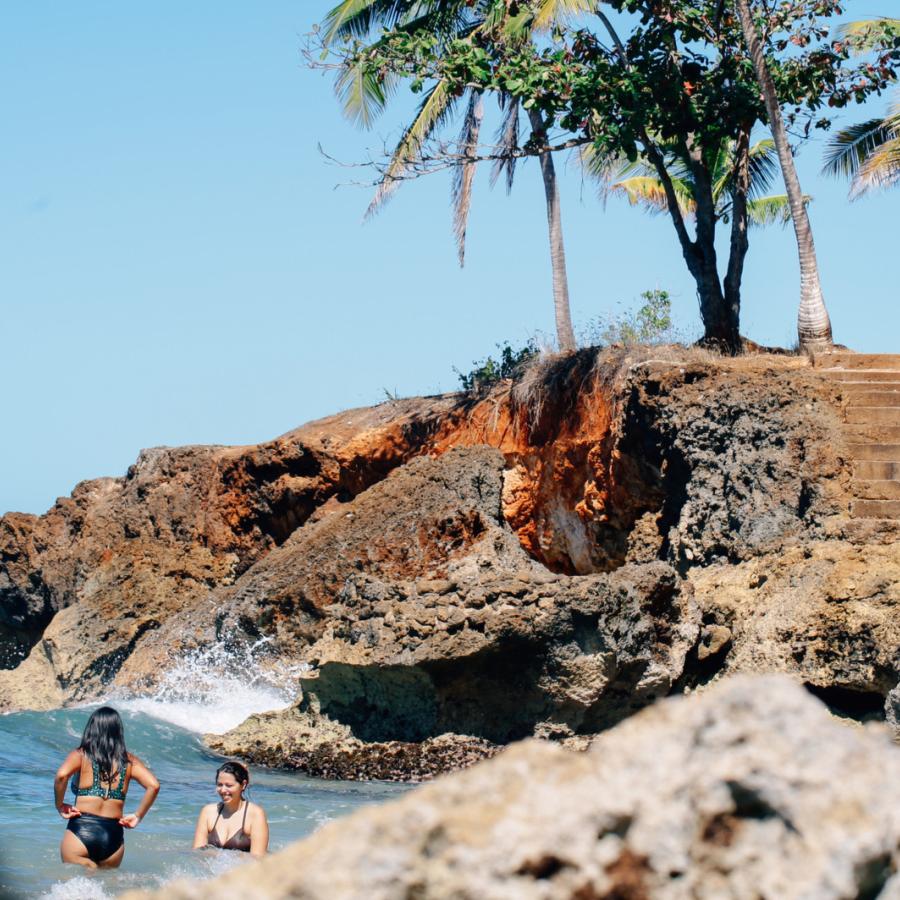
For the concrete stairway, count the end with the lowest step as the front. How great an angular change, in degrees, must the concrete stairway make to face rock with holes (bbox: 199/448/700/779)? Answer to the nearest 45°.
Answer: approximately 45° to its right

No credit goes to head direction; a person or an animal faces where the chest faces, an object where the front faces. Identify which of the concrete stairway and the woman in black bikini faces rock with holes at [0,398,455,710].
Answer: the woman in black bikini

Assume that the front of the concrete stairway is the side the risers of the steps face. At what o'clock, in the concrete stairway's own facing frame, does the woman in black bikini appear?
The woman in black bikini is roughly at 1 o'clock from the concrete stairway.

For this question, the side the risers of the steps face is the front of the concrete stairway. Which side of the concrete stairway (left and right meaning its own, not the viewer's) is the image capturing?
front

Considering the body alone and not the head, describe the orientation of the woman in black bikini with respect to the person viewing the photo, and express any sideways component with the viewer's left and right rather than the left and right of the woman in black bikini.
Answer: facing away from the viewer

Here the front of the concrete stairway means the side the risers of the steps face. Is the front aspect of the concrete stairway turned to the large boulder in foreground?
yes

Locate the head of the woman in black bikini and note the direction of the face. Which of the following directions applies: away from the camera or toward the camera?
away from the camera

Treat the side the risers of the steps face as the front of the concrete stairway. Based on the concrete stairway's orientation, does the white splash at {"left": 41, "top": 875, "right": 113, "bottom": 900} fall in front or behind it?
in front

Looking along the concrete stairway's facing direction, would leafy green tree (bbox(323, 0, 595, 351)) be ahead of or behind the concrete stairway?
behind

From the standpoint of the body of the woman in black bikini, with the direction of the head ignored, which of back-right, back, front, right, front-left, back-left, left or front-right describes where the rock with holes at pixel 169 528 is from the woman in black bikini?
front

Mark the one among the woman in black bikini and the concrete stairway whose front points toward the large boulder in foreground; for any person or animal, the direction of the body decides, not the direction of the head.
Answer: the concrete stairway

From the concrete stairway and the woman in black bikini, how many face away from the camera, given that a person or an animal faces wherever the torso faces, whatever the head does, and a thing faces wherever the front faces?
1

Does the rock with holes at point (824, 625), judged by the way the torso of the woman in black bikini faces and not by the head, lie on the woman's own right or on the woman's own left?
on the woman's own right

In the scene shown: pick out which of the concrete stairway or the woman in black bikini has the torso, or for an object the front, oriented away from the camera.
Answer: the woman in black bikini
